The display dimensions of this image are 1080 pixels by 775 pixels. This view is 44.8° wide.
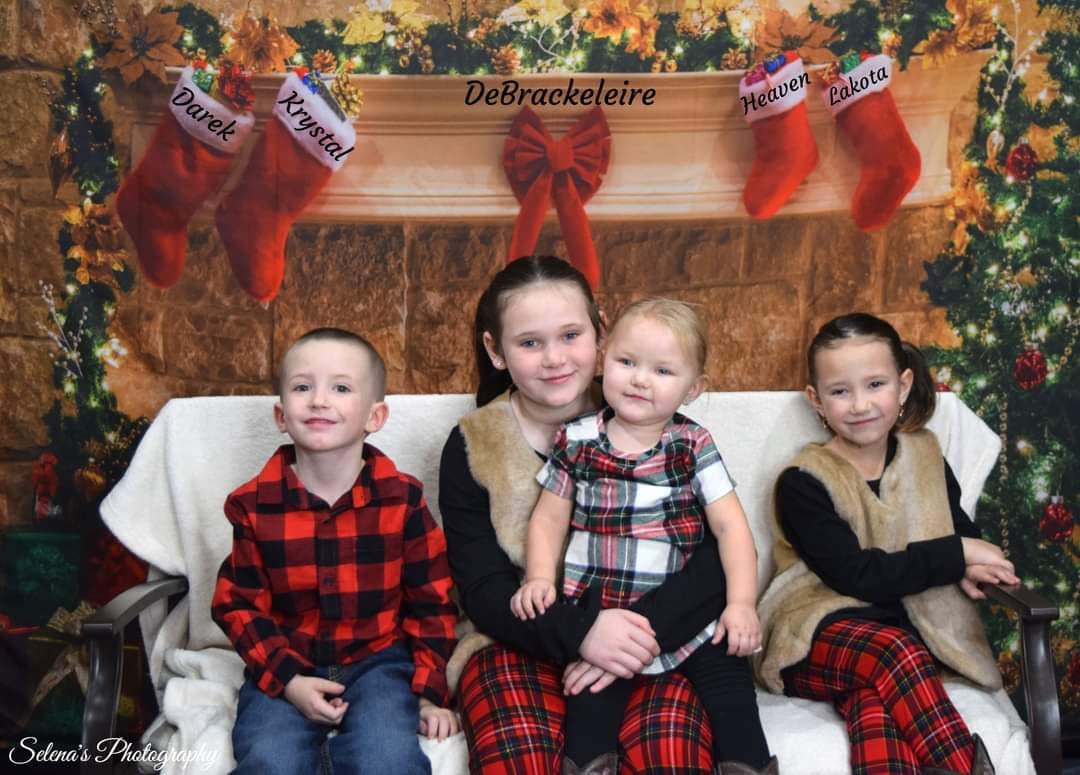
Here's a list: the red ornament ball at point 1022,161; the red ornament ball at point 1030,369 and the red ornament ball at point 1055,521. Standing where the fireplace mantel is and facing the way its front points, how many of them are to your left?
3

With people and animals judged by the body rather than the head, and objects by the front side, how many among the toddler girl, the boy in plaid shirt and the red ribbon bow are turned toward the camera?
3

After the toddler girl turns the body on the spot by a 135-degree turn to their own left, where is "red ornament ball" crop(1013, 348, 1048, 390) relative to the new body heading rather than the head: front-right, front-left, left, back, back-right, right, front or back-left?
front

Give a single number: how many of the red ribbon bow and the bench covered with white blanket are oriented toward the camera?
2

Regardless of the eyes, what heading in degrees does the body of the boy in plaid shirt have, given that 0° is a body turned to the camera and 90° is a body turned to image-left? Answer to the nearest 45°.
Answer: approximately 0°

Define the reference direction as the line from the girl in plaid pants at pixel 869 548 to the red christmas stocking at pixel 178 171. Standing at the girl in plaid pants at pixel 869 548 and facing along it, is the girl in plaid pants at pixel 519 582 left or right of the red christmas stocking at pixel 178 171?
left
